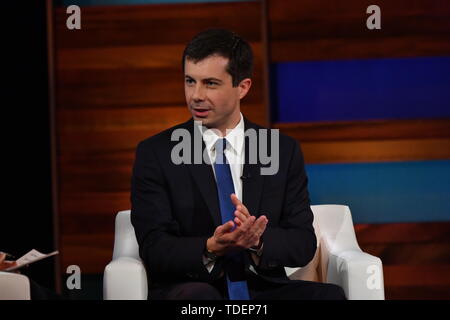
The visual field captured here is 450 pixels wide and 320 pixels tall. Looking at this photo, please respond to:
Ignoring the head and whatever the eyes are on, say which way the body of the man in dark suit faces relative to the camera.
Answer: toward the camera

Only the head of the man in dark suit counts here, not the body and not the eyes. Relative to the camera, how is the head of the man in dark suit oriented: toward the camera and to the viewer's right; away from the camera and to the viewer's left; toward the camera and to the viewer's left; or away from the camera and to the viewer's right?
toward the camera and to the viewer's left

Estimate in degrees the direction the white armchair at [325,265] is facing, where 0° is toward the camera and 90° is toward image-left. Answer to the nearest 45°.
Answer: approximately 0°
